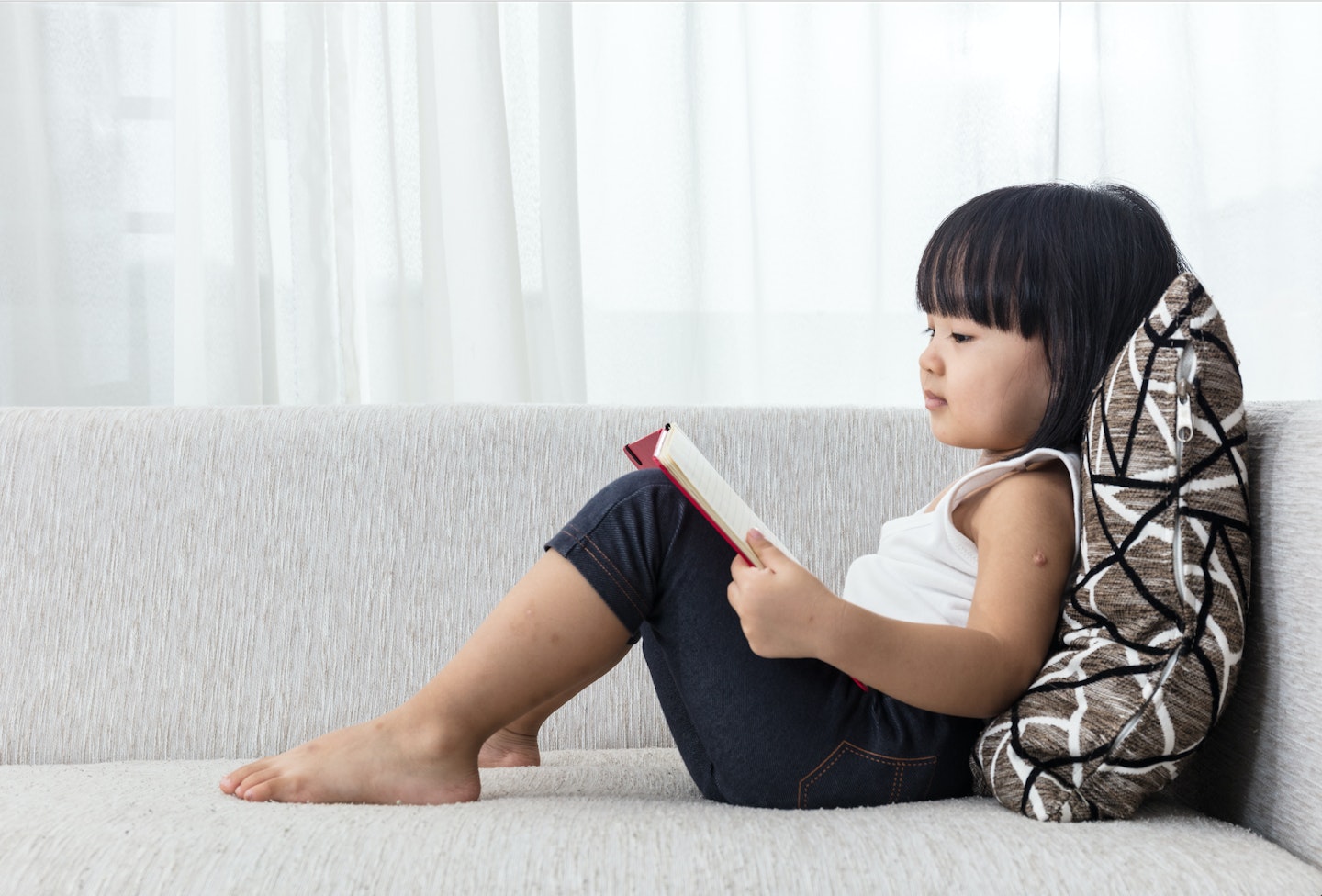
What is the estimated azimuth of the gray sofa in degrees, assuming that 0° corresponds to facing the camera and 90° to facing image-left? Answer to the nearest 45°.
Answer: approximately 0°

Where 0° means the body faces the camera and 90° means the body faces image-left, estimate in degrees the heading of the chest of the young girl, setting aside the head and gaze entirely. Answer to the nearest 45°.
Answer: approximately 90°

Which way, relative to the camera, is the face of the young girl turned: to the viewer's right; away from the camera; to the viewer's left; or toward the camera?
to the viewer's left
